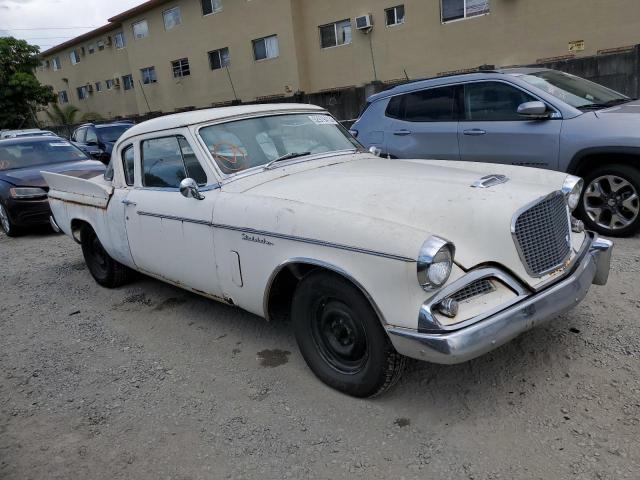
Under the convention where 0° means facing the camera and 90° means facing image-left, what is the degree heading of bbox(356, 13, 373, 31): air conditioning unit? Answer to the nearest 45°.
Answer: approximately 45°

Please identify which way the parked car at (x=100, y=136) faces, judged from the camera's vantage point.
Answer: facing the viewer and to the right of the viewer

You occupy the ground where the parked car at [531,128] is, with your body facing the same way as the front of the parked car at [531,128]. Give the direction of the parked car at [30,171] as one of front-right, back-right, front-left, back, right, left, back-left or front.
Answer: back-right

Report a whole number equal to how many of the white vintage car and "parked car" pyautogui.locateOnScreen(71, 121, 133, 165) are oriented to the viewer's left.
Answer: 0

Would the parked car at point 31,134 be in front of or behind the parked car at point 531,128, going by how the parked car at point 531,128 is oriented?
behind

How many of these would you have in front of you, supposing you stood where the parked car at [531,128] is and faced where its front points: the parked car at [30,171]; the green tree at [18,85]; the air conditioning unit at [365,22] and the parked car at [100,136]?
0

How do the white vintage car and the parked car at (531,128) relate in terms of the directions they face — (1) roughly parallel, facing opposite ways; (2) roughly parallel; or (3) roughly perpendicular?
roughly parallel

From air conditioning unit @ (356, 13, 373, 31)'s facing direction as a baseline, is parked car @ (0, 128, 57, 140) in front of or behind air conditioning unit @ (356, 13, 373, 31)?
in front

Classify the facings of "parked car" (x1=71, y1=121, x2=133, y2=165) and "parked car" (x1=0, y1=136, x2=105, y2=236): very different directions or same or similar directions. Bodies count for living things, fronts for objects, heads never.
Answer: same or similar directions

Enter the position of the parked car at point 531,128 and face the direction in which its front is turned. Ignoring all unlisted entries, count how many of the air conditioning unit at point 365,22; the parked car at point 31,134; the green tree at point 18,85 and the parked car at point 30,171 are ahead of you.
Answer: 0

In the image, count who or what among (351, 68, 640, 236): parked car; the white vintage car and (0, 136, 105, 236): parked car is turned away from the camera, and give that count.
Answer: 0

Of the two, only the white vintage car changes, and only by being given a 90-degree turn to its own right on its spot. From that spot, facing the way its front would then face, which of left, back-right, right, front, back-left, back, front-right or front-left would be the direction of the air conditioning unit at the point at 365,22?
back-right

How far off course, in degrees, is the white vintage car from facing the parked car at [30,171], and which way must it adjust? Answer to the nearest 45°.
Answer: approximately 180°

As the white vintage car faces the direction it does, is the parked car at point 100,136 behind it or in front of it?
behind

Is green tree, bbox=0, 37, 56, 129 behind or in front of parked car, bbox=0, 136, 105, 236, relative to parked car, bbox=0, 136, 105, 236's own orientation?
behind

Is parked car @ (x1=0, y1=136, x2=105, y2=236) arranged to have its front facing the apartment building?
no

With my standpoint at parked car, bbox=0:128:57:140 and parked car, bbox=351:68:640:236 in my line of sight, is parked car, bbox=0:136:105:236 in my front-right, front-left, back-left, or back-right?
front-right
